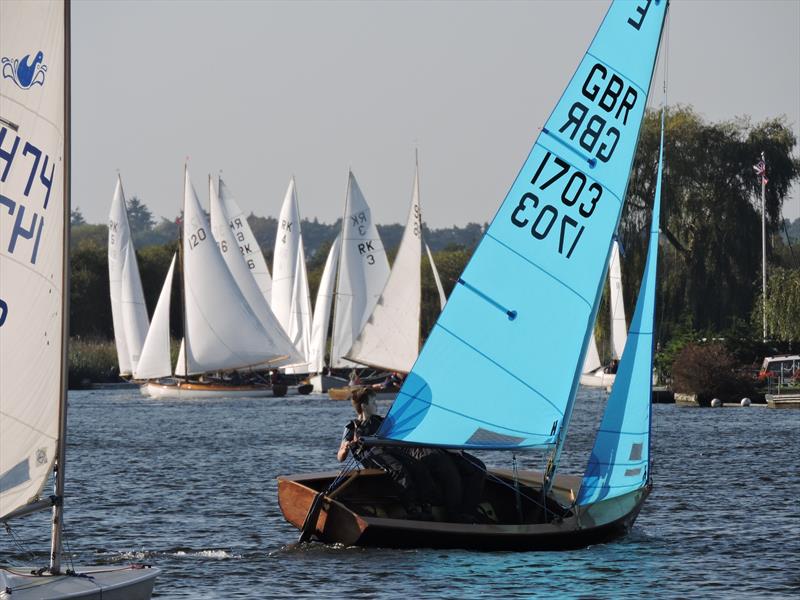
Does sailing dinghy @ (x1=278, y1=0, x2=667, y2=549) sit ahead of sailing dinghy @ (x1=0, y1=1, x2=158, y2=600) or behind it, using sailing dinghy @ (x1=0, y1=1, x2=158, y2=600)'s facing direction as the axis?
ahead

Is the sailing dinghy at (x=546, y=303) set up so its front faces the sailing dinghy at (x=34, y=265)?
no

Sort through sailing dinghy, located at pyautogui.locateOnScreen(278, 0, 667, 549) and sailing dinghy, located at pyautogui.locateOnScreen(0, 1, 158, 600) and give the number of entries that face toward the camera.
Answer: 0

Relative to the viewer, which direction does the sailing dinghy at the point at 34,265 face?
to the viewer's right

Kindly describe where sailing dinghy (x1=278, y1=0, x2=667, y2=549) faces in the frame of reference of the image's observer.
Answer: facing away from the viewer and to the right of the viewer

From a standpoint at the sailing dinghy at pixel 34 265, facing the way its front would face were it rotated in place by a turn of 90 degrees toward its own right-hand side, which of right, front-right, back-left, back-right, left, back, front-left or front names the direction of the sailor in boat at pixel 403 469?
back-left
